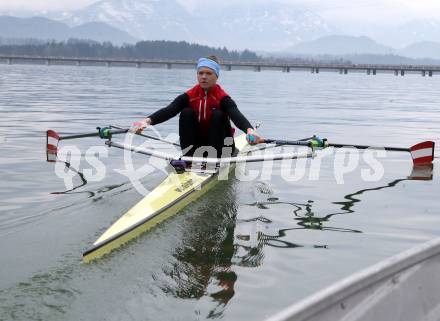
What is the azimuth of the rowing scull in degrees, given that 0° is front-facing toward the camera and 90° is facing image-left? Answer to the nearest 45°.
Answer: approximately 225°

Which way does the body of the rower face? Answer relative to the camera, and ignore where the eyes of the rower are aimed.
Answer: toward the camera
